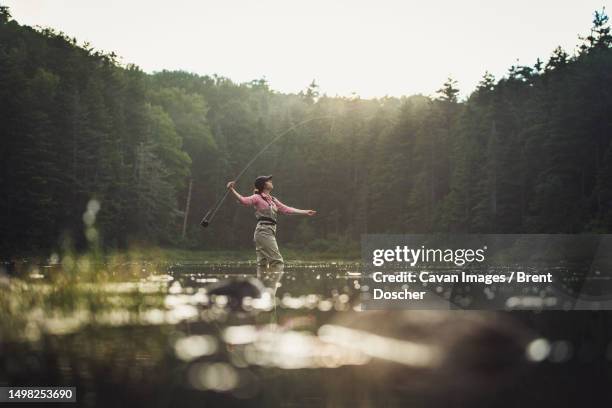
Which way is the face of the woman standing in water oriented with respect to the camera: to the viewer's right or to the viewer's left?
to the viewer's right

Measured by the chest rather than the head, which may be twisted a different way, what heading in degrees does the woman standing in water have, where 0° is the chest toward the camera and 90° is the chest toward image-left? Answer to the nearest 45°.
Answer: approximately 315°
